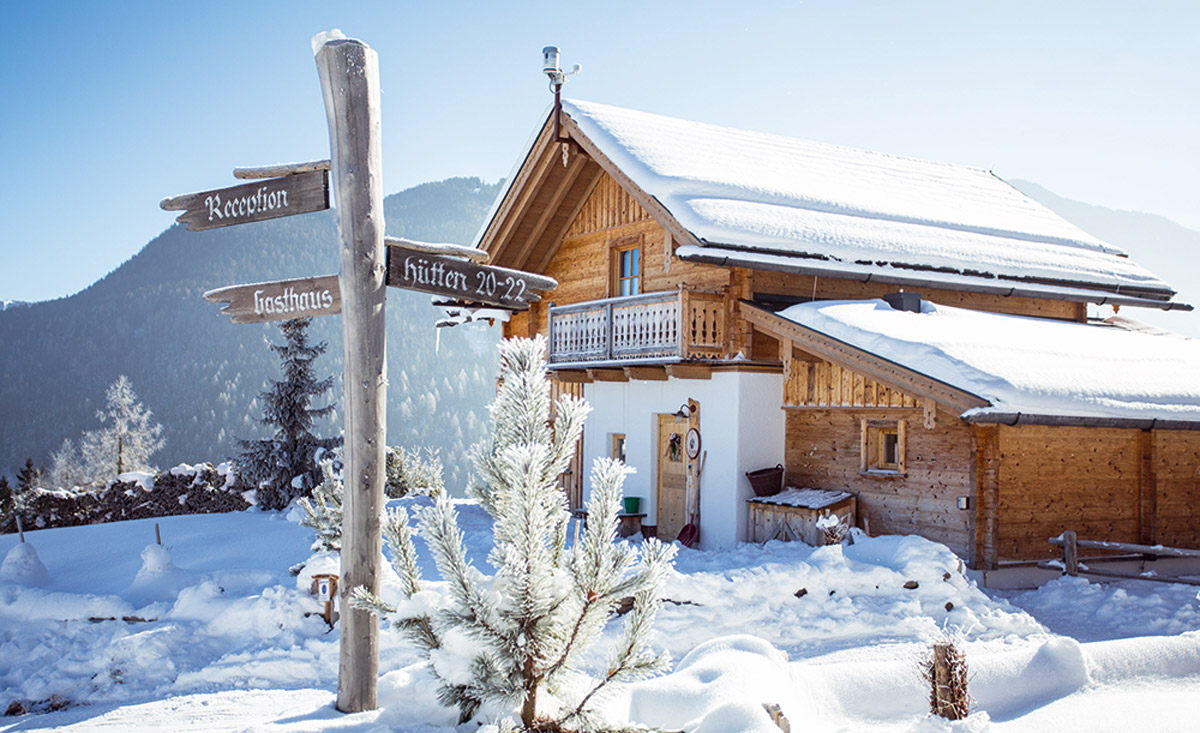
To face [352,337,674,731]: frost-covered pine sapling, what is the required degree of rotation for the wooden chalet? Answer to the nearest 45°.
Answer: approximately 45° to its left

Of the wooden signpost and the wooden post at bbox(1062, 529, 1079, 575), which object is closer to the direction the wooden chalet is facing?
the wooden signpost

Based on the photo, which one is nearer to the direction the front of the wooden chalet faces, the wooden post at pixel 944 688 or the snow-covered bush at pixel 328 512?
the snow-covered bush

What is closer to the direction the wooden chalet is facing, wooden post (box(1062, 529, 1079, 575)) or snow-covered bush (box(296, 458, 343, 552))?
the snow-covered bush

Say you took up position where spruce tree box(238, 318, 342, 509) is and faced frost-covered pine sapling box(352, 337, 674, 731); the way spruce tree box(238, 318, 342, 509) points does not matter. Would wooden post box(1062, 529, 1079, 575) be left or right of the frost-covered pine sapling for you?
left

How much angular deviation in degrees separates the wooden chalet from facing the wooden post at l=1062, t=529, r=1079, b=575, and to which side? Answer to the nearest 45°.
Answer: approximately 90° to its left

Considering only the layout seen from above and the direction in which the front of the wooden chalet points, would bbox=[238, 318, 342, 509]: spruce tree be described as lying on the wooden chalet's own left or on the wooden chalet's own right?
on the wooden chalet's own right

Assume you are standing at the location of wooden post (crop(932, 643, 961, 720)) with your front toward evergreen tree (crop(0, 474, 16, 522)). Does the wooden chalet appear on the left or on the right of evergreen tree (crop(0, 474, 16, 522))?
right

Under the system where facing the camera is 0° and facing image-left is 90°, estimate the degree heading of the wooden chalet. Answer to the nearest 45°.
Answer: approximately 45°

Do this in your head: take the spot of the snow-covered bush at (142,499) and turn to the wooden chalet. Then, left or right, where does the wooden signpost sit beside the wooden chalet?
right

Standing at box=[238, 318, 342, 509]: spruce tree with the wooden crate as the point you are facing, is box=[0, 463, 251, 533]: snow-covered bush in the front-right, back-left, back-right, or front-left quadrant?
back-right

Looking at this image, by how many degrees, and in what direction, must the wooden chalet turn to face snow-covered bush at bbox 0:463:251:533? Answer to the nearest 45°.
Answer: approximately 45° to its right
